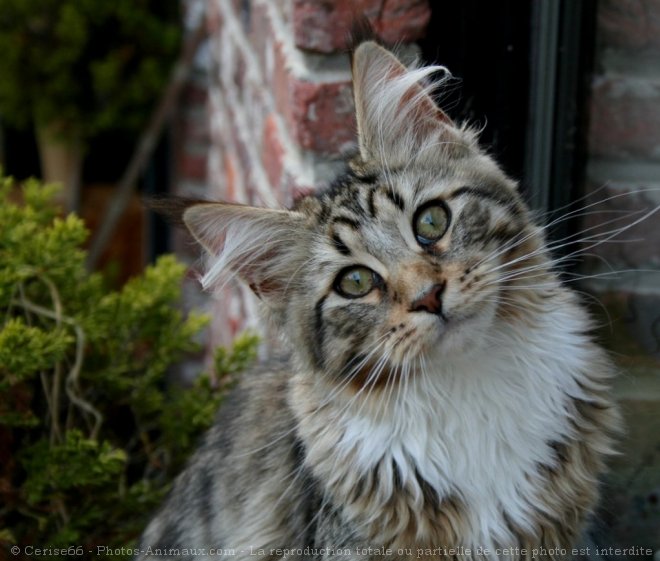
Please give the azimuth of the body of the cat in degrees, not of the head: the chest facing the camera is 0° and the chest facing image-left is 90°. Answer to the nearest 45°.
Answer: approximately 315°

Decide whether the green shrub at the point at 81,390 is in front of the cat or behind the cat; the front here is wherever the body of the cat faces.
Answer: behind
